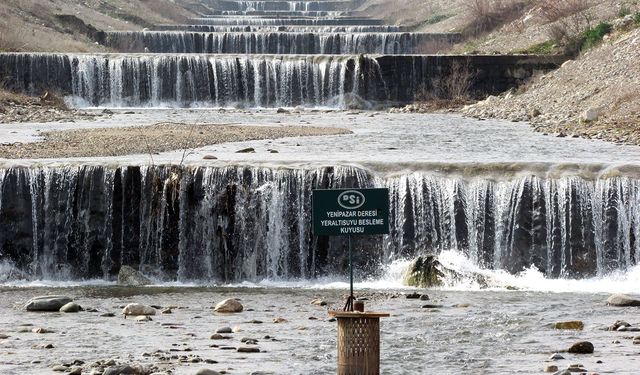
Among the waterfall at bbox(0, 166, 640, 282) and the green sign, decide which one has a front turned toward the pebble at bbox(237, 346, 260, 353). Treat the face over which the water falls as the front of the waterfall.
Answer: the waterfall

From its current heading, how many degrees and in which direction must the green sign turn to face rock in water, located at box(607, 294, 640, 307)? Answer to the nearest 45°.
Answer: approximately 135° to its left

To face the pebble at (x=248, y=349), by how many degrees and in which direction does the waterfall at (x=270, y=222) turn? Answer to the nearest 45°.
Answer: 0° — it already faces it

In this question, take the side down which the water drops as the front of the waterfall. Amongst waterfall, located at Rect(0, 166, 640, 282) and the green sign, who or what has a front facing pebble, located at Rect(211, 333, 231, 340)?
the waterfall

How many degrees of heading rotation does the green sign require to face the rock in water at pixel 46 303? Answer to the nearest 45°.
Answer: approximately 135° to its right

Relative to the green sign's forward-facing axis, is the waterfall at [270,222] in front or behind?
behind

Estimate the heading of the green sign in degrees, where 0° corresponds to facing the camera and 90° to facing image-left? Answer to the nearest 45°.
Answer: approximately 0°

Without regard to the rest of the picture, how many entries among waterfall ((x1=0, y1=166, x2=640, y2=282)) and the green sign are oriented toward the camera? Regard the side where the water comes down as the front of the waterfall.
2

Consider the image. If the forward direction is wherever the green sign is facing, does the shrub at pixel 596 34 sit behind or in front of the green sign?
behind
